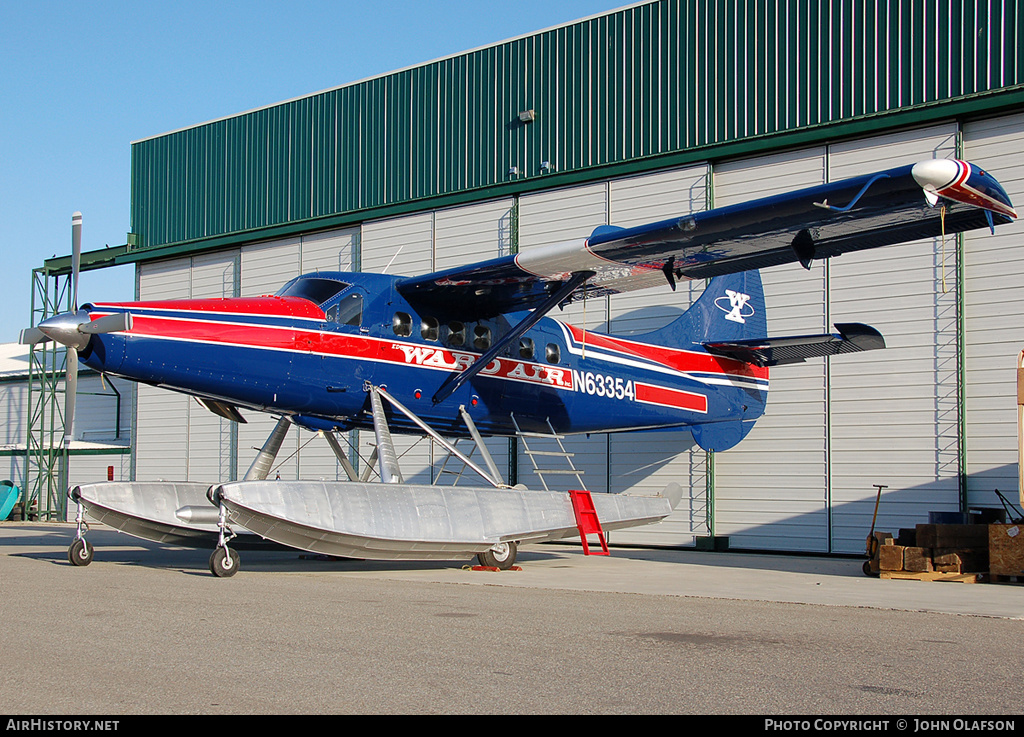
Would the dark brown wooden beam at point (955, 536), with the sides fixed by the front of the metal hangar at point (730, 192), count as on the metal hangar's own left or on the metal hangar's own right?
on the metal hangar's own left

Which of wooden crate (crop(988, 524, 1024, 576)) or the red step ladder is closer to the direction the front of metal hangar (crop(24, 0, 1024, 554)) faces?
the red step ladder

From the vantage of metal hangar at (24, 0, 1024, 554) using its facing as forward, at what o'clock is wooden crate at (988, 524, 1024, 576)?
The wooden crate is roughly at 10 o'clock from the metal hangar.

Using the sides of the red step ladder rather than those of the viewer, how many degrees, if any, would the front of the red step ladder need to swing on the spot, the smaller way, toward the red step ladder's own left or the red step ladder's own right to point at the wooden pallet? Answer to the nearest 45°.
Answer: approximately 45° to the red step ladder's own left

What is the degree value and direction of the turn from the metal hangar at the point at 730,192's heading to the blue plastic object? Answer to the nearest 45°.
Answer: approximately 90° to its right

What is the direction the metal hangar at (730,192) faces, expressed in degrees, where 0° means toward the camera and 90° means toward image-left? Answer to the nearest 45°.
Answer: approximately 45°
